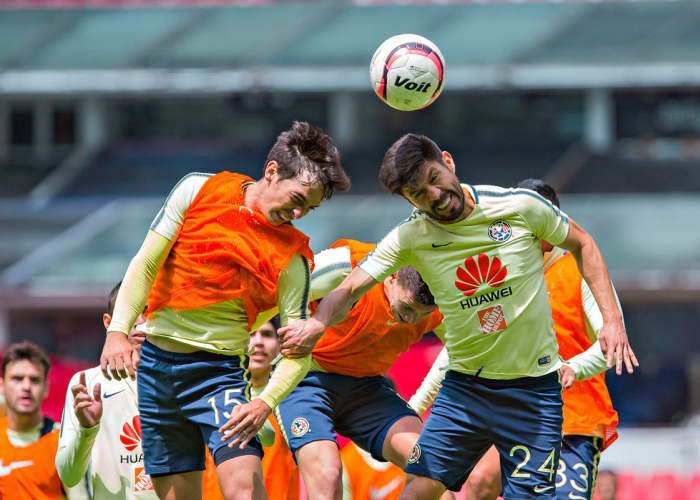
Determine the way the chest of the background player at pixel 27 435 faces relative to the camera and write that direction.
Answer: toward the camera

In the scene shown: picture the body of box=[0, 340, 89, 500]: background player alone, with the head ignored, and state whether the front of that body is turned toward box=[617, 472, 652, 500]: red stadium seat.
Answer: no

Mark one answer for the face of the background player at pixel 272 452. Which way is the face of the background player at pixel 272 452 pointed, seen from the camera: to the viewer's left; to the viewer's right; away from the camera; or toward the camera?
toward the camera

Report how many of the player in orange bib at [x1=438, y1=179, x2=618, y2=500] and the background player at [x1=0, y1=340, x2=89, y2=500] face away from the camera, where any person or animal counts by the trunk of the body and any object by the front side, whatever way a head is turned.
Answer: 0

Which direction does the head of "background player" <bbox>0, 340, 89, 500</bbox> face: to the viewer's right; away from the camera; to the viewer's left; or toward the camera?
toward the camera

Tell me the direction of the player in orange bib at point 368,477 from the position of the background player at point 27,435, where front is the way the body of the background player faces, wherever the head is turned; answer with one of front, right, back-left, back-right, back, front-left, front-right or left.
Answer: left

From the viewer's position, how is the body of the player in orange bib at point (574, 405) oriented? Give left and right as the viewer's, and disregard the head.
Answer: facing the viewer and to the left of the viewer

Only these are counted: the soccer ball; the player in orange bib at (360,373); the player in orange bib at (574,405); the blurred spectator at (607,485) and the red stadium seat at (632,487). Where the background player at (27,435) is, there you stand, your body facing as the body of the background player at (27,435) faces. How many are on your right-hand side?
0

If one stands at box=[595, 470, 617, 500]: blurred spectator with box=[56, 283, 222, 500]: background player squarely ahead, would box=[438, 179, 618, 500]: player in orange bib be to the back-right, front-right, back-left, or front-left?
front-left
